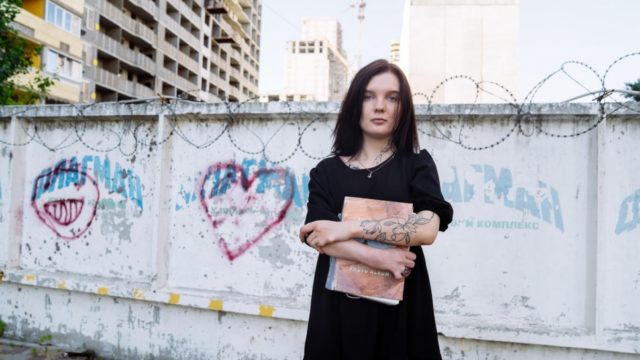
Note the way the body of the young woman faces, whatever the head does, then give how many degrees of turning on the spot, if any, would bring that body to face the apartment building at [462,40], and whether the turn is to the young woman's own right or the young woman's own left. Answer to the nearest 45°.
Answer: approximately 180°

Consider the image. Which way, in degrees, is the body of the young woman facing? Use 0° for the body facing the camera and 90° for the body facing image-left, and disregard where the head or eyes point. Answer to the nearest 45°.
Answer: approximately 0°

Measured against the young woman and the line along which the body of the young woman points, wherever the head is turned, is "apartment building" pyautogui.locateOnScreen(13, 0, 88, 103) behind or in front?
behind
